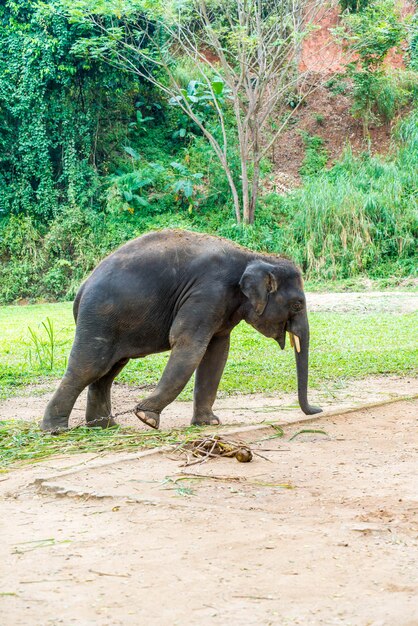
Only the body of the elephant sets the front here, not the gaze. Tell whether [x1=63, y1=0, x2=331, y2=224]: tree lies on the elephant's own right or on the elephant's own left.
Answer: on the elephant's own left

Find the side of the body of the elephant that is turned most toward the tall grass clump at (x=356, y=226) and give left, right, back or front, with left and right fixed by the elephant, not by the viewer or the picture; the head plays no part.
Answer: left

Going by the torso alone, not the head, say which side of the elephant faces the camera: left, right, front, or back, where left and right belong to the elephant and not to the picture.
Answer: right

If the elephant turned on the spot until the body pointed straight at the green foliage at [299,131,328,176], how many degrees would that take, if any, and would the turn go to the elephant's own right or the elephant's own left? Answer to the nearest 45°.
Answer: approximately 90° to the elephant's own left
